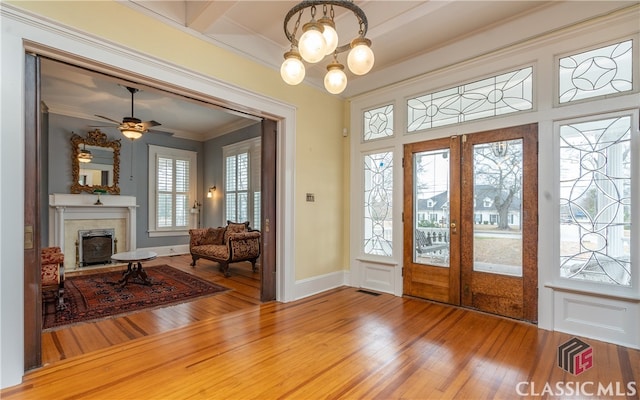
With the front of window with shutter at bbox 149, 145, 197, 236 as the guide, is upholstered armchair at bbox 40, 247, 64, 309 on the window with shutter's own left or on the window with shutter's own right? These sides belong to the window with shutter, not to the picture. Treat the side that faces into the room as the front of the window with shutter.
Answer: on the window with shutter's own right

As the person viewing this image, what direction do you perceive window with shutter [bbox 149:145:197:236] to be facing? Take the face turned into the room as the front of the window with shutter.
facing the viewer and to the right of the viewer

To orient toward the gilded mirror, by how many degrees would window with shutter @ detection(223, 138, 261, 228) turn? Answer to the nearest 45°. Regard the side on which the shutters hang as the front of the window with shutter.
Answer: approximately 45° to its right

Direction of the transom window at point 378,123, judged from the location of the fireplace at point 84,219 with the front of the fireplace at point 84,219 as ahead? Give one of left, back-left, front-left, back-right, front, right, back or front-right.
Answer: front-left

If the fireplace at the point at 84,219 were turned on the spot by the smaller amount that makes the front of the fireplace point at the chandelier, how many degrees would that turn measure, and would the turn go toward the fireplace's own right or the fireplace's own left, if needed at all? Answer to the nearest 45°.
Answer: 0° — it already faces it

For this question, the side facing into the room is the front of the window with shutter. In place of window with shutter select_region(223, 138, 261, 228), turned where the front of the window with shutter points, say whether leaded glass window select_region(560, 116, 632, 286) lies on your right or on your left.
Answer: on your left

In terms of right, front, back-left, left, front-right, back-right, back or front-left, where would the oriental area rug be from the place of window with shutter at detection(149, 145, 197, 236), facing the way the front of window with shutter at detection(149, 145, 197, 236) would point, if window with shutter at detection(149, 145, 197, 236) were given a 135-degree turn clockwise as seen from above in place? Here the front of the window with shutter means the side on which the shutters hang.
left

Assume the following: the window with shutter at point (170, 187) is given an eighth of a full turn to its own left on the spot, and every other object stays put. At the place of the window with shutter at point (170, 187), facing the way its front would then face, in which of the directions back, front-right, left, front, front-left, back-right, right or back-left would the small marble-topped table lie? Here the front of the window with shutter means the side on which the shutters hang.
right

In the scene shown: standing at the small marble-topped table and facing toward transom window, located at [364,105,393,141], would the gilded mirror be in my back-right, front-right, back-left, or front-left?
back-left

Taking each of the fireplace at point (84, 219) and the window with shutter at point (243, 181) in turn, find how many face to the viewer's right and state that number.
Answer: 0

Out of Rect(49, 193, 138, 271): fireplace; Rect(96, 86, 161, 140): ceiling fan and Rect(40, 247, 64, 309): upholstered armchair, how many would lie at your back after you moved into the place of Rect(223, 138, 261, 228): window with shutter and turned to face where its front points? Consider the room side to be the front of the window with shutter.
0

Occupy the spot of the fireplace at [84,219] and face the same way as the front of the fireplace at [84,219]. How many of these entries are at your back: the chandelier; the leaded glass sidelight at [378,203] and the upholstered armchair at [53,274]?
0

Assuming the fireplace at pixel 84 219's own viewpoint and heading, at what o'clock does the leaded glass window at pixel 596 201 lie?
The leaded glass window is roughly at 11 o'clock from the fireplace.

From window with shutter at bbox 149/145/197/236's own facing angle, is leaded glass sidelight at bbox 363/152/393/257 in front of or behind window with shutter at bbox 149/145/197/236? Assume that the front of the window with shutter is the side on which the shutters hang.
in front

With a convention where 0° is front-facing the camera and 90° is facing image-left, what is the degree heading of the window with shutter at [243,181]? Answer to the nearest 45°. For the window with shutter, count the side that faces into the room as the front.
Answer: approximately 45°

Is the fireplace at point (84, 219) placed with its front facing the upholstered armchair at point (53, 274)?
yes

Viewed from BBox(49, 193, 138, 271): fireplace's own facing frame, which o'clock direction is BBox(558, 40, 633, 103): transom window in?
The transom window is roughly at 11 o'clock from the fireplace.

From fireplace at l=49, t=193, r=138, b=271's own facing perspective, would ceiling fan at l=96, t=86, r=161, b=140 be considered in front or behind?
in front

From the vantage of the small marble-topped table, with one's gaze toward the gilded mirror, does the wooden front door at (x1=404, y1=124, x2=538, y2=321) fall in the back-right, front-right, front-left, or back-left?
back-right
